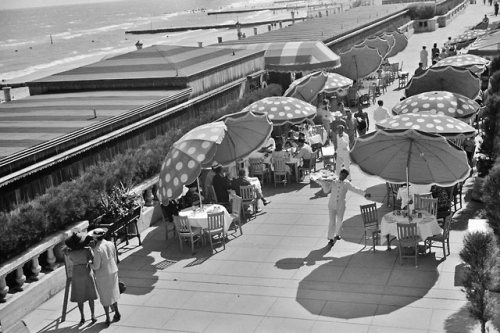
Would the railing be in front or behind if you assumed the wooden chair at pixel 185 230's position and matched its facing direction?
behind

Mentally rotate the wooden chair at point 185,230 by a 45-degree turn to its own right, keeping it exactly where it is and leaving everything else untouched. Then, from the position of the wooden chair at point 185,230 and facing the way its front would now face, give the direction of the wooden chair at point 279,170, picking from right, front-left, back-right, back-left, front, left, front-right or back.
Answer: front-left

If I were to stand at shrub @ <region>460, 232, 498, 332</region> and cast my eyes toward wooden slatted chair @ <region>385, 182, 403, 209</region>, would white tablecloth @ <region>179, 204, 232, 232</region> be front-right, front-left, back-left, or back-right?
front-left

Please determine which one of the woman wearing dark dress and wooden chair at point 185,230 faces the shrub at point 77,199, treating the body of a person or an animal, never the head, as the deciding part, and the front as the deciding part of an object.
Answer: the woman wearing dark dress

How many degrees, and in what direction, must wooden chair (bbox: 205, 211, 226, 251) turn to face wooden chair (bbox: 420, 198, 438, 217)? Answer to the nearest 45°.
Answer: approximately 135° to its right

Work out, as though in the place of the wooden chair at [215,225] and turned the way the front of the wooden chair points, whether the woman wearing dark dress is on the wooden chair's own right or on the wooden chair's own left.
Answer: on the wooden chair's own left

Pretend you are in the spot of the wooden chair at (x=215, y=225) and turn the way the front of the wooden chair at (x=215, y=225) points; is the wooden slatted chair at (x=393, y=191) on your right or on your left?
on your right

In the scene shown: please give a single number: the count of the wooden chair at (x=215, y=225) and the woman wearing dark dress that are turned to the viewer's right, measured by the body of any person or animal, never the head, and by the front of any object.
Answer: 0

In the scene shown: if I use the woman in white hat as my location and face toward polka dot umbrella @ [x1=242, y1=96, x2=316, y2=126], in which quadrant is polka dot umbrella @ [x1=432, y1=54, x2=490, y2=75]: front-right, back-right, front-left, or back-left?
front-right

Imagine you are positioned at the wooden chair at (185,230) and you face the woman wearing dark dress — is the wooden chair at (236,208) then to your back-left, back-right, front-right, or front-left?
back-left

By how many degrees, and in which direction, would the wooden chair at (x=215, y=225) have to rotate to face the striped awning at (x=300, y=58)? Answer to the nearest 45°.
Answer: approximately 45° to its right

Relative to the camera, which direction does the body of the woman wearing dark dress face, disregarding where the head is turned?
away from the camera

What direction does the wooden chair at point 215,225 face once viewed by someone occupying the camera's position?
facing away from the viewer and to the left of the viewer

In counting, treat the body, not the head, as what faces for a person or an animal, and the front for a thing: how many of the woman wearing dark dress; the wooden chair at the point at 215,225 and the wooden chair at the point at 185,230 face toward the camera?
0
